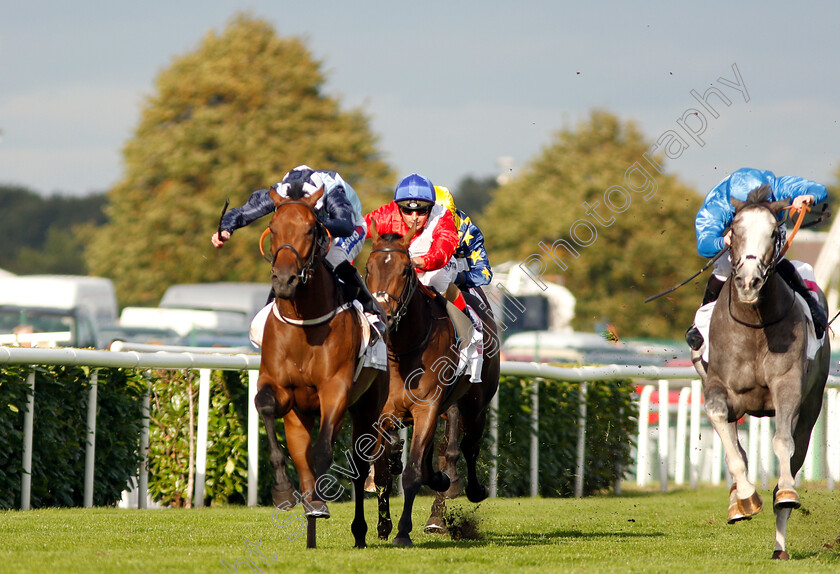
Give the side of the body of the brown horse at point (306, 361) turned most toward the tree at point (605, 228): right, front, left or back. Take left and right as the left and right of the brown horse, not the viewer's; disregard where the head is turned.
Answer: back

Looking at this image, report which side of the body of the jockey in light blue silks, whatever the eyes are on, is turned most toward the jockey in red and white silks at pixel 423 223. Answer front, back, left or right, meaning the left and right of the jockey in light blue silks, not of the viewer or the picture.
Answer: right

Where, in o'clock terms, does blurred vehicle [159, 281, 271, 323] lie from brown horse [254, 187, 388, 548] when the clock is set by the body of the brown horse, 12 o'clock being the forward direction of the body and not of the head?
The blurred vehicle is roughly at 6 o'clock from the brown horse.

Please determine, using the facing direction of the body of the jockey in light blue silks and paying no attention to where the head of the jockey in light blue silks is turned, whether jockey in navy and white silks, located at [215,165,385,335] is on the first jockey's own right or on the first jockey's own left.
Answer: on the first jockey's own right

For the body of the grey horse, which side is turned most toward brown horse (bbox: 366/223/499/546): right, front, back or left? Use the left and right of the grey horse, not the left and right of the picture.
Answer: right

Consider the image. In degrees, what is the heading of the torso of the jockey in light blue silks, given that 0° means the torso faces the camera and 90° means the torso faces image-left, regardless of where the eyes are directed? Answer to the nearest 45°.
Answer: approximately 0°

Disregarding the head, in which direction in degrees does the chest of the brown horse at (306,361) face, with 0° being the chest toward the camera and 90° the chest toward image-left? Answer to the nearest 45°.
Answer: approximately 0°

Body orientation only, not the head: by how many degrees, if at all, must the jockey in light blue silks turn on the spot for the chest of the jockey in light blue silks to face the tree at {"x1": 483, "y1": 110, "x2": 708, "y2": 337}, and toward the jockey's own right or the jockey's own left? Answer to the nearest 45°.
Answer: approximately 180°

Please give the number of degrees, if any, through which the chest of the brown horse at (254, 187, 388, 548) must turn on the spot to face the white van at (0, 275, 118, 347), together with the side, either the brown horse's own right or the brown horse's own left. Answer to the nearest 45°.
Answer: approximately 180°

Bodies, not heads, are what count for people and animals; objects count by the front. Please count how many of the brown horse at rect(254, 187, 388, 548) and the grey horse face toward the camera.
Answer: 2
